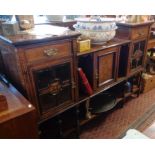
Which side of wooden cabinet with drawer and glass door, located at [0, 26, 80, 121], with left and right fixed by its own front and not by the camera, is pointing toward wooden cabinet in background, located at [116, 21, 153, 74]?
left

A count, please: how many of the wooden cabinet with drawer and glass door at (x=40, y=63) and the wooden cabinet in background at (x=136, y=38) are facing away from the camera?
0

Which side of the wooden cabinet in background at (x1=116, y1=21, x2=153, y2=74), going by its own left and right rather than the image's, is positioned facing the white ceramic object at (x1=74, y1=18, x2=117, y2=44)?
right

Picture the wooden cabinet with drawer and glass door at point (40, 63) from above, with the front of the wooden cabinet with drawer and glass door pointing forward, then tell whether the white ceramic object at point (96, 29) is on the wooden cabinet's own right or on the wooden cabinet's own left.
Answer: on the wooden cabinet's own left

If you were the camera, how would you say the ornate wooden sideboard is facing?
facing the viewer and to the right of the viewer

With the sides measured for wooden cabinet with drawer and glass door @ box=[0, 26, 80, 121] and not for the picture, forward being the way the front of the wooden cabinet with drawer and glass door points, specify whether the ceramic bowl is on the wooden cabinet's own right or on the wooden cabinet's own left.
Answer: on the wooden cabinet's own left

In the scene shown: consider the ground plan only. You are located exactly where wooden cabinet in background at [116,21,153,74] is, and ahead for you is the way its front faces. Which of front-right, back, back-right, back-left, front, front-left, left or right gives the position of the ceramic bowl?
right
